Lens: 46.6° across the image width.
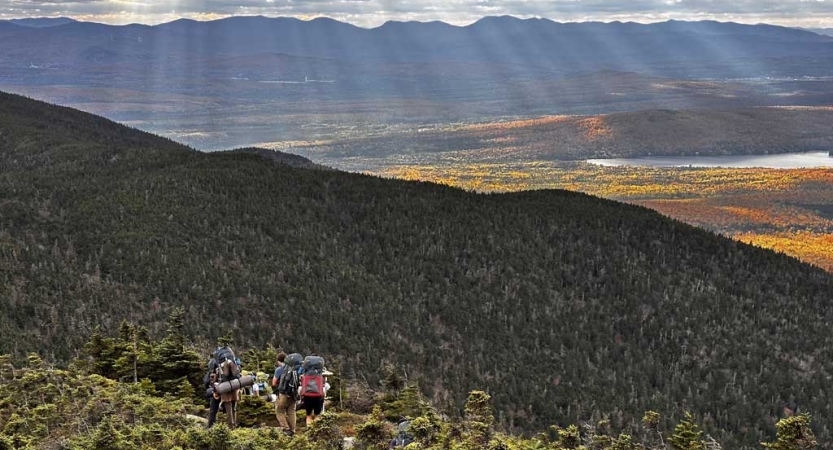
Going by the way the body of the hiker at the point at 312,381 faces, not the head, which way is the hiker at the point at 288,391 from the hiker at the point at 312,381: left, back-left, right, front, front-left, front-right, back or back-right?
left

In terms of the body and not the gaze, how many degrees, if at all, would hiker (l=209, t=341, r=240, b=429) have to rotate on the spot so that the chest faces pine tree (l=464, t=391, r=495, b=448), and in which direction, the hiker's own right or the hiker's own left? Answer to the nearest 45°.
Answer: approximately 90° to the hiker's own right

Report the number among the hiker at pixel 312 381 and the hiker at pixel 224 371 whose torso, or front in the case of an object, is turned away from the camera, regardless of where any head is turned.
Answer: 2

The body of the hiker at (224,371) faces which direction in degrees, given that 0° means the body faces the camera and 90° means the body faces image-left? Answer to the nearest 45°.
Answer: approximately 180°

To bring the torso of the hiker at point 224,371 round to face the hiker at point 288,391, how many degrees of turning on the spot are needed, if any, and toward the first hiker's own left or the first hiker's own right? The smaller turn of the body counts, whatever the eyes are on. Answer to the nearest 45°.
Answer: approximately 90° to the first hiker's own right

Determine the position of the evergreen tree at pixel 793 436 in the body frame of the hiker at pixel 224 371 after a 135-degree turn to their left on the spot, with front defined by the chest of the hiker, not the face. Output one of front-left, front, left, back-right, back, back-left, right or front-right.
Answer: back-left

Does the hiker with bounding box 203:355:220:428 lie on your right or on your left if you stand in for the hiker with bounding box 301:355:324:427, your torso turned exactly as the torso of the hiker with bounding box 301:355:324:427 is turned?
on your left

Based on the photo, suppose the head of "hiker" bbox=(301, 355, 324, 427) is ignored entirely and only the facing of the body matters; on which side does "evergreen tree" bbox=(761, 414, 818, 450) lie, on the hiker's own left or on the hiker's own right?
on the hiker's own right

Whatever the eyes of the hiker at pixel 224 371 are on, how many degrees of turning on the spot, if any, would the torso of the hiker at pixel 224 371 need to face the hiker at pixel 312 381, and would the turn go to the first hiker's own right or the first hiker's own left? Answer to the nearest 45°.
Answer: approximately 90° to the first hiker's own right

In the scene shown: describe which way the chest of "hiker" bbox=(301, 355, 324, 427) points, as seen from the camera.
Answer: away from the camera
